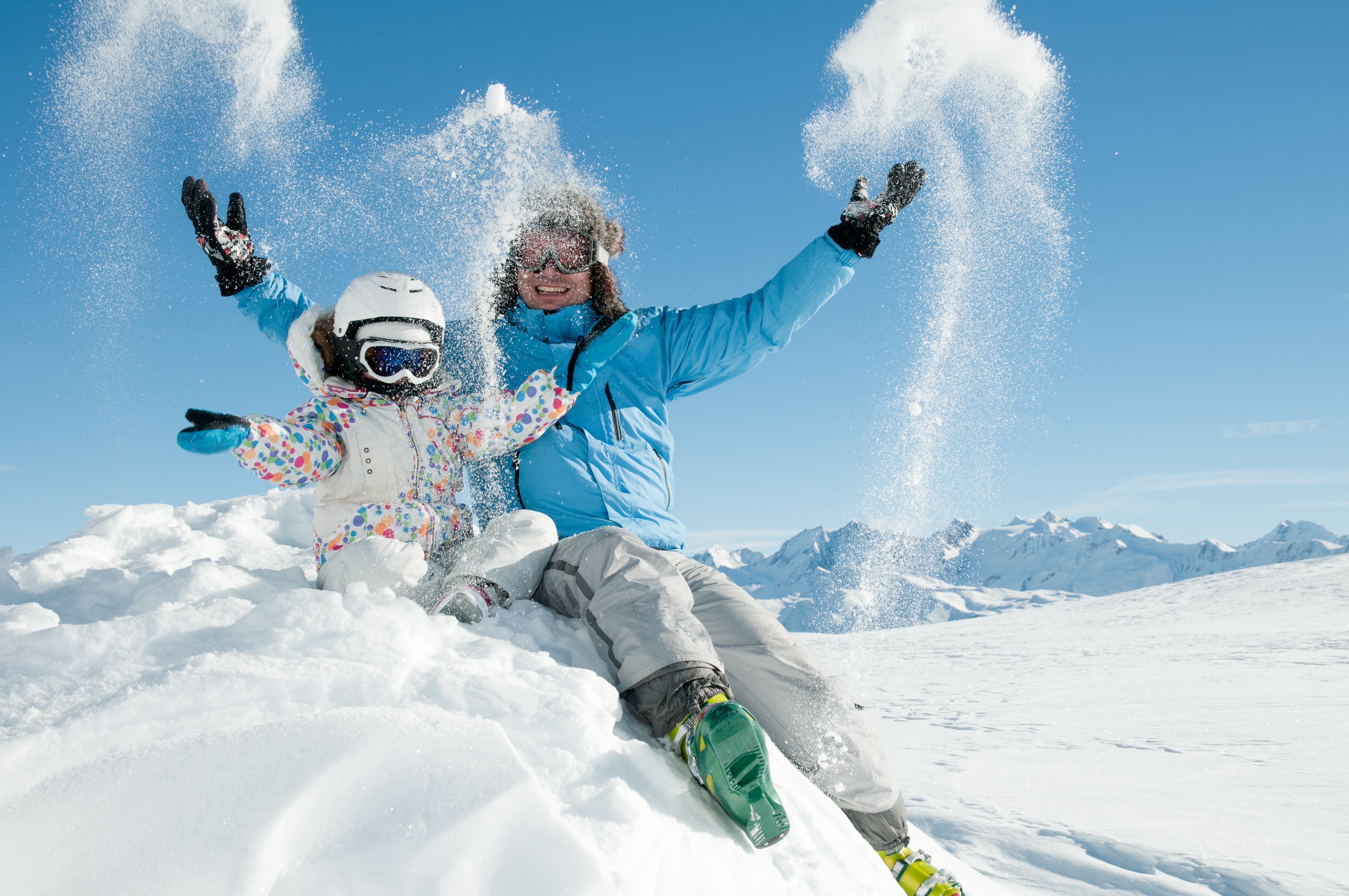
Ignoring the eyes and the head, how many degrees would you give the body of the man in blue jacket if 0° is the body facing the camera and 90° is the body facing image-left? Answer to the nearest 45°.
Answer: approximately 0°
